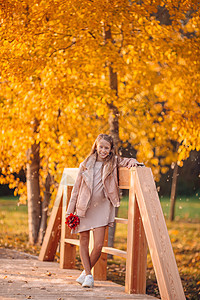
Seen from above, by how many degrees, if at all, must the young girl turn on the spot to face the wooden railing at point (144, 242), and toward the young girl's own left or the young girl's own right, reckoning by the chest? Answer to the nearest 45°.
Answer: approximately 45° to the young girl's own left

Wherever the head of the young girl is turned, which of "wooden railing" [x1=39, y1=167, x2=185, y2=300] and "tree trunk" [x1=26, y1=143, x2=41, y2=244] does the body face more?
the wooden railing

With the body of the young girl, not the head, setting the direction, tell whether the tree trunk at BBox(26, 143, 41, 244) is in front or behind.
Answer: behind

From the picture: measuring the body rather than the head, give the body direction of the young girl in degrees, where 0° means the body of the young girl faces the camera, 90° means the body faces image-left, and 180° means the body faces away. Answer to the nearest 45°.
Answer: approximately 0°
